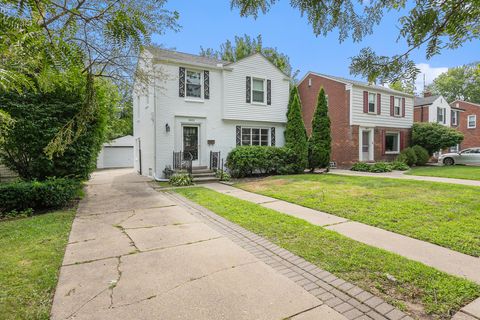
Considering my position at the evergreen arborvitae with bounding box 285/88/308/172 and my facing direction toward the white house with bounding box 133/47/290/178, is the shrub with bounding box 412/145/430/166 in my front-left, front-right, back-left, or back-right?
back-right

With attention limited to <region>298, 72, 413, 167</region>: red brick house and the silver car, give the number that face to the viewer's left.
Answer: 1

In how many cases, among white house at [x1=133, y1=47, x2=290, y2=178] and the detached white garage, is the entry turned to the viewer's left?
0

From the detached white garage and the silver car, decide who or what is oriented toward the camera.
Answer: the detached white garage

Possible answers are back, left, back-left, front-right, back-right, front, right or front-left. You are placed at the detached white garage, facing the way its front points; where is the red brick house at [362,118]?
front-left

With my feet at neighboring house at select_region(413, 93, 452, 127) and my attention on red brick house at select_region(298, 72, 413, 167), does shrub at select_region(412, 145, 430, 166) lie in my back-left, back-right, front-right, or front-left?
front-left

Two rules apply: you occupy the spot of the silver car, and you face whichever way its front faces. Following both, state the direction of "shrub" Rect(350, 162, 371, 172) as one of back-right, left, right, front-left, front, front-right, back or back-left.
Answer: front-left

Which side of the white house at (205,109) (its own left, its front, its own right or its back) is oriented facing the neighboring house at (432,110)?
left

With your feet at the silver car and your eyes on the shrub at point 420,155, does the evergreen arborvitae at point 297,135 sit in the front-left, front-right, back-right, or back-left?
front-left

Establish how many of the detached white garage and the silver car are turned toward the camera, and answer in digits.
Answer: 1

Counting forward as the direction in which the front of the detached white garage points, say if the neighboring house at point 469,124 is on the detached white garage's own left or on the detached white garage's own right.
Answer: on the detached white garage's own left

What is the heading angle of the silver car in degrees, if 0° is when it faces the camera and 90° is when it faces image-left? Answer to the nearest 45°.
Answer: approximately 90°

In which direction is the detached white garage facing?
toward the camera

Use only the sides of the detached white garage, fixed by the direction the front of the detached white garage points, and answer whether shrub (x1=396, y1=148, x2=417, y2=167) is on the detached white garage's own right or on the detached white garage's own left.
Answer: on the detached white garage's own left

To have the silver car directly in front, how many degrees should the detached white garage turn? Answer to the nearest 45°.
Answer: approximately 45° to its left

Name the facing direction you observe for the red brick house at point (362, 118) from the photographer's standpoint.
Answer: facing the viewer and to the right of the viewer
